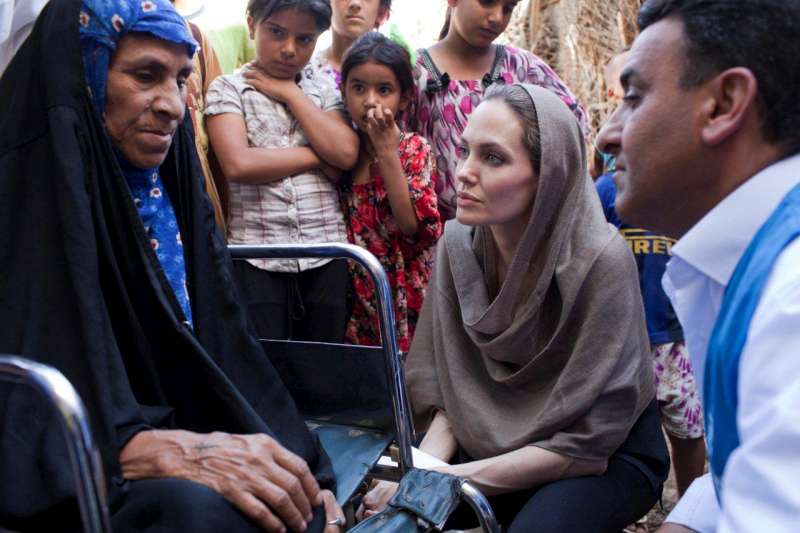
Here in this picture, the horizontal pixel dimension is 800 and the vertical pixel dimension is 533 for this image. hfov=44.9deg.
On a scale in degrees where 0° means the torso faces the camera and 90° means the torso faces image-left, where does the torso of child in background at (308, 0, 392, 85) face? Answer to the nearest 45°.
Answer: approximately 0°

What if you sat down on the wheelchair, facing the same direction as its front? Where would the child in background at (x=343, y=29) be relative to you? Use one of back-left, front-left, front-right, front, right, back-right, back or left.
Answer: back-left

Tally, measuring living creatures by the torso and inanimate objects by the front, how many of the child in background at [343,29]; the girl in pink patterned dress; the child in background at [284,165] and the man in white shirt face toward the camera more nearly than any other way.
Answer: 3

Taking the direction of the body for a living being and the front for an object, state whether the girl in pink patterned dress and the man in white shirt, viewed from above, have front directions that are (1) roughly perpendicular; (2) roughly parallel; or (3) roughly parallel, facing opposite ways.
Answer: roughly perpendicular

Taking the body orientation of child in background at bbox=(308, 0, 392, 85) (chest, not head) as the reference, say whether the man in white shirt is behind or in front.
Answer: in front

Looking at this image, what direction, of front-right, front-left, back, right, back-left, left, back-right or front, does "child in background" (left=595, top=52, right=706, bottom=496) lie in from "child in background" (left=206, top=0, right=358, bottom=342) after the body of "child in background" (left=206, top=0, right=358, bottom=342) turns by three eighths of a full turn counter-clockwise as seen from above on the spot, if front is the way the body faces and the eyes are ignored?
front-right

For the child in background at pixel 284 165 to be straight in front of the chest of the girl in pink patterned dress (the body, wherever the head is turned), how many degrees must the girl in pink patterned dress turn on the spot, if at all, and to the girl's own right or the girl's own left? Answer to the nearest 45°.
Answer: approximately 45° to the girl's own right

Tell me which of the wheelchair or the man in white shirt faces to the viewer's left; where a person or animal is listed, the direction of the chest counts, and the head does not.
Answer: the man in white shirt

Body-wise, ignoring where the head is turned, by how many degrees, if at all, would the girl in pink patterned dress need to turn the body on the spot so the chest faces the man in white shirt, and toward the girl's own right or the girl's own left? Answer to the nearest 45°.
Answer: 0° — they already face them

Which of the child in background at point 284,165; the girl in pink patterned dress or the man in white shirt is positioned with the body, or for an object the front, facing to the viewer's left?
the man in white shirt

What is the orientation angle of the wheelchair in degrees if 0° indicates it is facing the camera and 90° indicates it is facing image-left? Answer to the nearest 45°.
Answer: approximately 315°

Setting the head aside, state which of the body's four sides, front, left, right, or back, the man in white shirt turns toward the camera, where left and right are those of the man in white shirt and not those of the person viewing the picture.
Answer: left

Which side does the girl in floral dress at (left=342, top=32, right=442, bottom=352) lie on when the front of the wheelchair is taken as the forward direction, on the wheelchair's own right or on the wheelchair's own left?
on the wheelchair's own left
